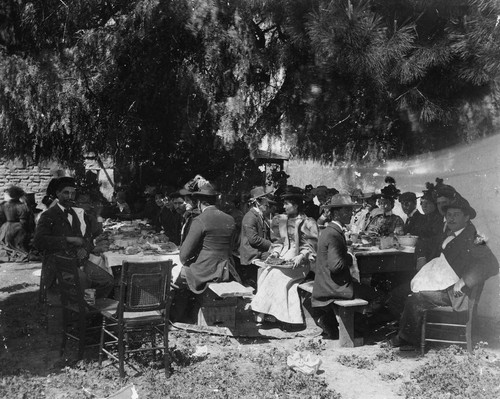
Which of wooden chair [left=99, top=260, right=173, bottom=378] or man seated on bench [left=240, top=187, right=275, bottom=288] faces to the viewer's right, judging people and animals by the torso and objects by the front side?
the man seated on bench

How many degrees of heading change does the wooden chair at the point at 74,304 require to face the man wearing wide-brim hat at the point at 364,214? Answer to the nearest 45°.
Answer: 0° — it already faces them

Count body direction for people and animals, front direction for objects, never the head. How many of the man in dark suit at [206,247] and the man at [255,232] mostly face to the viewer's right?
1

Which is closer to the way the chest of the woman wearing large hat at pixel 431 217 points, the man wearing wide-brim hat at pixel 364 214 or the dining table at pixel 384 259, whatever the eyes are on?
the dining table

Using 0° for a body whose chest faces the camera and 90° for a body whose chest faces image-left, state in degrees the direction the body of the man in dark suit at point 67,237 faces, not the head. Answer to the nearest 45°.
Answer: approximately 315°

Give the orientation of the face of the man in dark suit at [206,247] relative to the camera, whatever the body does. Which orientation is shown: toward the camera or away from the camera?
away from the camera

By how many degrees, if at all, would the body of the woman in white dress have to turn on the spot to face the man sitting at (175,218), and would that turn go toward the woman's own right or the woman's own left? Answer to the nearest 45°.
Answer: approximately 90° to the woman's own right

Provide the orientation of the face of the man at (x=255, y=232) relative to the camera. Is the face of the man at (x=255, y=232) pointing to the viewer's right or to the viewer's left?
to the viewer's right

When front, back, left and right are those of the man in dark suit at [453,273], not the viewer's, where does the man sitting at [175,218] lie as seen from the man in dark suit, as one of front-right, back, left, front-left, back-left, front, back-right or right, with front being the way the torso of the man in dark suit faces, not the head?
right

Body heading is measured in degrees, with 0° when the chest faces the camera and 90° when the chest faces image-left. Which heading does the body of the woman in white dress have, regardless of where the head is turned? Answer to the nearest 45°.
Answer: approximately 45°

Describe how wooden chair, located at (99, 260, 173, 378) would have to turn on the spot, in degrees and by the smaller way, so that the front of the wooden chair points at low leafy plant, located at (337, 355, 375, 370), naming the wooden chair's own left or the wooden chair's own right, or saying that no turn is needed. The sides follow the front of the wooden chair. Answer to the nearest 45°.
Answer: approximately 135° to the wooden chair's own right

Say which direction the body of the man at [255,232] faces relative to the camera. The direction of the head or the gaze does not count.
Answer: to the viewer's right

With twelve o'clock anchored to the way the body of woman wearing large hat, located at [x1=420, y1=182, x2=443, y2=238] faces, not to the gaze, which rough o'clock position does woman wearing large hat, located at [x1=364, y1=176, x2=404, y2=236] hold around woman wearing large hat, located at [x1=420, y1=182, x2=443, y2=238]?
woman wearing large hat, located at [x1=364, y1=176, x2=404, y2=236] is roughly at 3 o'clock from woman wearing large hat, located at [x1=420, y1=182, x2=443, y2=238].

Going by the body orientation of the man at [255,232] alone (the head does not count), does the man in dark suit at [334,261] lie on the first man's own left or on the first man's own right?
on the first man's own right
